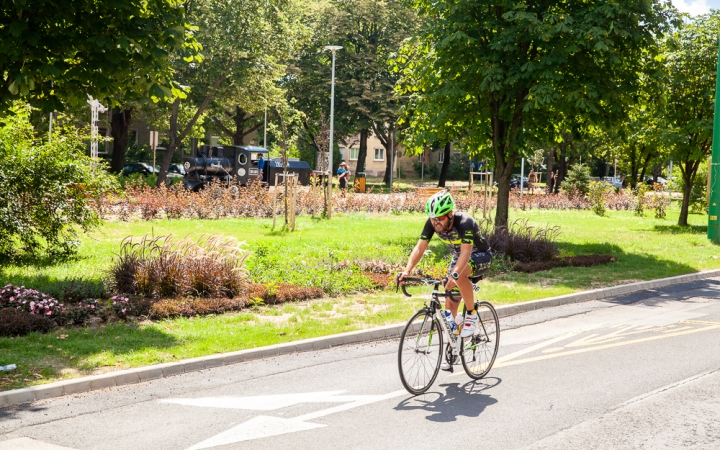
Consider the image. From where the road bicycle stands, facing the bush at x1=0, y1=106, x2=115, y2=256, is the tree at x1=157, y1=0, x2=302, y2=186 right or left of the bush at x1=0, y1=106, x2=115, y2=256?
right

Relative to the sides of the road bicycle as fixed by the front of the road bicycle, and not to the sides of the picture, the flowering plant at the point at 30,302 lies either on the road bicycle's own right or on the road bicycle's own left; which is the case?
on the road bicycle's own right

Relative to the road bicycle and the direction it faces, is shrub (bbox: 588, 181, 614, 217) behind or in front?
behind

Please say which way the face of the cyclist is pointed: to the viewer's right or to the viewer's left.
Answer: to the viewer's left

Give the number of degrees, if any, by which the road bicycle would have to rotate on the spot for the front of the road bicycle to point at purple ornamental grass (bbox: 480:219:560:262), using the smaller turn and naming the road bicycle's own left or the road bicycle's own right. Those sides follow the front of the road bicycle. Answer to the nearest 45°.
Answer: approximately 135° to the road bicycle's own right

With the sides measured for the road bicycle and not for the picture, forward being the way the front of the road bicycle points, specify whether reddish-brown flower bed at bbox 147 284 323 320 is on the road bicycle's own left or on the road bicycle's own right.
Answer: on the road bicycle's own right

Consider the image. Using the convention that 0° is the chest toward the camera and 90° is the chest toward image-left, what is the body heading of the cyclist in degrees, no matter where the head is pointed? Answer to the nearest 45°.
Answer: approximately 45°

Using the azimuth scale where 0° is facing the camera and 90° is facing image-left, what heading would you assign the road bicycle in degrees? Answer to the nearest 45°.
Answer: approximately 45°

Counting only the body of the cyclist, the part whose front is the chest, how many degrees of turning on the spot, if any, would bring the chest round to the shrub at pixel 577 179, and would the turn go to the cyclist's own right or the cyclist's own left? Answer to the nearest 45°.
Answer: approximately 135° to the cyclist's own right

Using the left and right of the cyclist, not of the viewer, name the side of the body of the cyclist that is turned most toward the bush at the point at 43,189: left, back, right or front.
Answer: right

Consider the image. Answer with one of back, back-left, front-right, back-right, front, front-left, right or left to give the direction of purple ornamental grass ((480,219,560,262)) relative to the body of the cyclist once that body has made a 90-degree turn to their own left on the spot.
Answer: back-left
